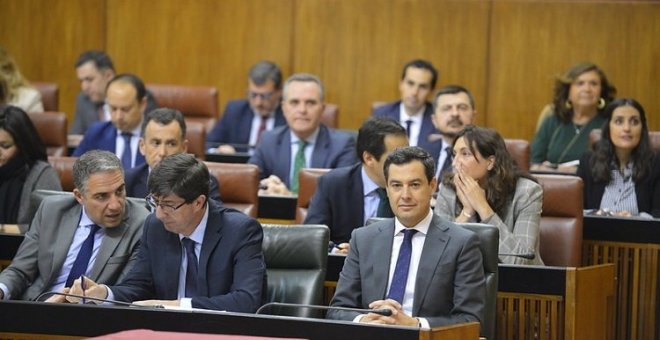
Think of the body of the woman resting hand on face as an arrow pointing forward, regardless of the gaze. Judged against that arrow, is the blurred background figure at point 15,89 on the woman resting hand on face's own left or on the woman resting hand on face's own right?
on the woman resting hand on face's own right

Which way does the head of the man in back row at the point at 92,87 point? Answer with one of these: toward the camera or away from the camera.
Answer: toward the camera

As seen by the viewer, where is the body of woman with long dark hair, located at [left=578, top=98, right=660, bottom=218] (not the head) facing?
toward the camera

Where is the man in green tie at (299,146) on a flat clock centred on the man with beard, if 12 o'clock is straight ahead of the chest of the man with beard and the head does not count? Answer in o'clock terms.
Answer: The man in green tie is roughly at 3 o'clock from the man with beard.

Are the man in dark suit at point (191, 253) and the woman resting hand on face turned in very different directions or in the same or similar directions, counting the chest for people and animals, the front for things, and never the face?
same or similar directions

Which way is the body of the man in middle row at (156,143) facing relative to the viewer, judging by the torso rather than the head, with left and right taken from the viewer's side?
facing the viewer

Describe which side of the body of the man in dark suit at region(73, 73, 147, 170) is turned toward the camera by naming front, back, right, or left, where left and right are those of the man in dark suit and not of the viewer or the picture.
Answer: front

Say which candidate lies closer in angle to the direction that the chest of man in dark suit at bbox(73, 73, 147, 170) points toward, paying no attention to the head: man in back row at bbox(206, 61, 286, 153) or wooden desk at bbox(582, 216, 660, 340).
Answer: the wooden desk

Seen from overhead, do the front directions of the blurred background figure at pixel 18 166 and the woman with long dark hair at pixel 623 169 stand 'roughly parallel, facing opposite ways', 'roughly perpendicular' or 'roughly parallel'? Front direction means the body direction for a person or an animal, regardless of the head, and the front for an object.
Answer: roughly parallel
